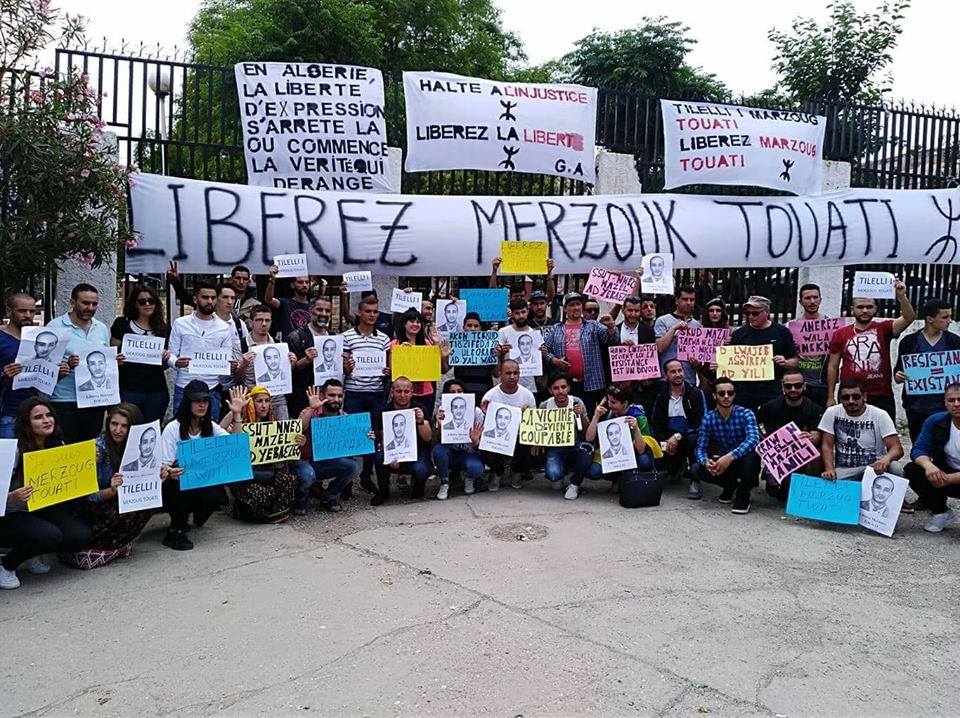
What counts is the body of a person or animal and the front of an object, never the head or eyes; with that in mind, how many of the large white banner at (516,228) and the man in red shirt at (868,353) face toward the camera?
2

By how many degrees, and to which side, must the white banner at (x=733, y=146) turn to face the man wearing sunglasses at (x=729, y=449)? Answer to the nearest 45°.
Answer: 0° — it already faces them

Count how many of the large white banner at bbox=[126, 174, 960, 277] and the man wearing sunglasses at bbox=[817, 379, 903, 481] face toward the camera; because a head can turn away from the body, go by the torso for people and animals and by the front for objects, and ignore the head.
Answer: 2

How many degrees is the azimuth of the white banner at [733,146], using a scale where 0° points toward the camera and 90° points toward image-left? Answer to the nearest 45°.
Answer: approximately 0°

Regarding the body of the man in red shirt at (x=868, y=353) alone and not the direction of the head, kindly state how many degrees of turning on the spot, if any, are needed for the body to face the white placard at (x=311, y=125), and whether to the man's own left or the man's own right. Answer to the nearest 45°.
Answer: approximately 90° to the man's own right

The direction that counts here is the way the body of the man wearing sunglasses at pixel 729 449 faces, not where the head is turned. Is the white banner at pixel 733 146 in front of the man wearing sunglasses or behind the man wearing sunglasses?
behind

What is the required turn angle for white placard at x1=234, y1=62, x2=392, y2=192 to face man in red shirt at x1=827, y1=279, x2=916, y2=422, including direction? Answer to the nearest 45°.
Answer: approximately 90° to its left

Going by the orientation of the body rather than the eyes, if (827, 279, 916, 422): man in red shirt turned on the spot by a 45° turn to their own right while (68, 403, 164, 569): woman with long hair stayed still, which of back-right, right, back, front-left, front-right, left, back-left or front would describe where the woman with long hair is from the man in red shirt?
front
